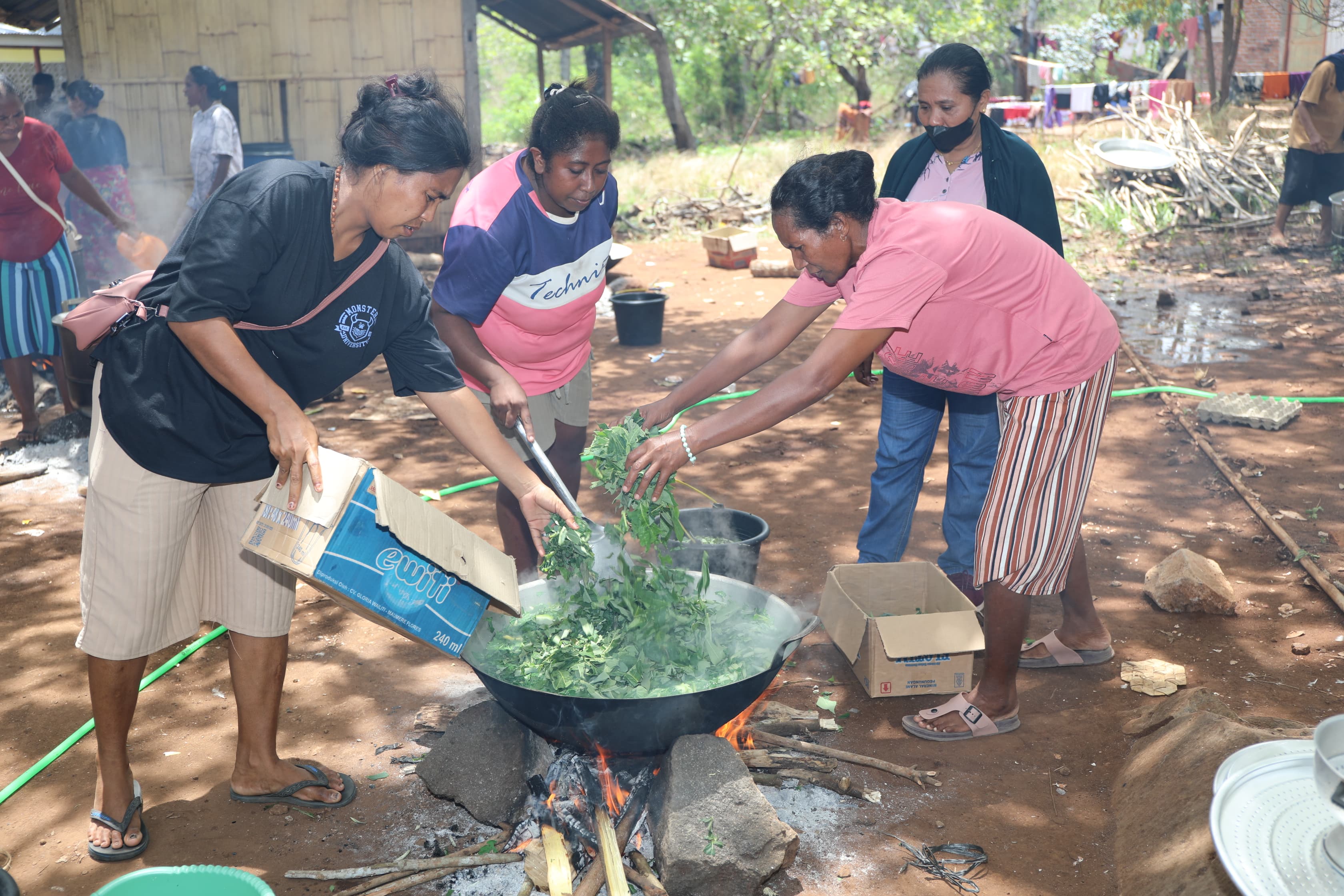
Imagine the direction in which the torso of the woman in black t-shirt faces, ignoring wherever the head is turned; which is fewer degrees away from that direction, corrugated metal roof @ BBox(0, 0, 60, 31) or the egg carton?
the egg carton

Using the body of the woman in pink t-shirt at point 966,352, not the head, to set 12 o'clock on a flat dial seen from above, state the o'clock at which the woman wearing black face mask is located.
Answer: The woman wearing black face mask is roughly at 3 o'clock from the woman in pink t-shirt.

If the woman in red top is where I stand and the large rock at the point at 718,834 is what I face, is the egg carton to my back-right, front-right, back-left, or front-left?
front-left

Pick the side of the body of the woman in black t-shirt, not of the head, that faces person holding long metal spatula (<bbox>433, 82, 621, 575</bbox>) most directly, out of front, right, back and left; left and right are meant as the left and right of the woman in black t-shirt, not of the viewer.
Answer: left

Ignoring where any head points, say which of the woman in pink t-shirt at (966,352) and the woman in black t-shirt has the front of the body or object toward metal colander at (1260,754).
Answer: the woman in black t-shirt

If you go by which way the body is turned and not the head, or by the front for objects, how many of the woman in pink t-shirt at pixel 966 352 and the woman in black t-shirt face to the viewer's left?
1

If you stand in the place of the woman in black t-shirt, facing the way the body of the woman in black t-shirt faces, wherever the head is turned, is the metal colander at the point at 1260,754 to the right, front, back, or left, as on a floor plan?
front

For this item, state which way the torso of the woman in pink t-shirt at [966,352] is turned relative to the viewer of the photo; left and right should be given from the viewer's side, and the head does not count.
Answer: facing to the left of the viewer

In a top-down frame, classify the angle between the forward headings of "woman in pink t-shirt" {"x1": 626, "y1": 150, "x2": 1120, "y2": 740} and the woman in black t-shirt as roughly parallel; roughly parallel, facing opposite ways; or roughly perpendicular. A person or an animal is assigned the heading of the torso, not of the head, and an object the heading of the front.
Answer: roughly parallel, facing opposite ways

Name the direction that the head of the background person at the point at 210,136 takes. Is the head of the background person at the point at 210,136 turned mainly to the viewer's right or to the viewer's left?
to the viewer's left

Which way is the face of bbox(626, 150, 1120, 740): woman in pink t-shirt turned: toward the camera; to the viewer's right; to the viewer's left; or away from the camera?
to the viewer's left

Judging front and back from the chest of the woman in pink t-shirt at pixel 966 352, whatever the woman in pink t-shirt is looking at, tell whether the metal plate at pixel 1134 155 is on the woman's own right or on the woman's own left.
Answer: on the woman's own right

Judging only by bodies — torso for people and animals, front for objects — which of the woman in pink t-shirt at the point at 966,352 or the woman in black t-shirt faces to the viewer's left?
the woman in pink t-shirt

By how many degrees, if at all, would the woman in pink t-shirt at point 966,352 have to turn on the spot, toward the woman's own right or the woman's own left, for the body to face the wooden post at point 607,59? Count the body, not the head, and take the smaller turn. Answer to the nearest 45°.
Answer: approximately 90° to the woman's own right

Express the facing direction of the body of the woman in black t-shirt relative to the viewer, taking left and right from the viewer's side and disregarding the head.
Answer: facing the viewer and to the right of the viewer

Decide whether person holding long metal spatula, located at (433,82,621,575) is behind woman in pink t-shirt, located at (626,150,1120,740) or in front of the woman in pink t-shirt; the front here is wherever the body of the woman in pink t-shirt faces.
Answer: in front

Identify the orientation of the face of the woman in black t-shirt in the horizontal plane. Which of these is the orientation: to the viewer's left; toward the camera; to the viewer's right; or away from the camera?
to the viewer's right

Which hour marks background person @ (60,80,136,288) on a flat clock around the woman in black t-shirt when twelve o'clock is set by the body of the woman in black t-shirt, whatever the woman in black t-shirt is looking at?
The background person is roughly at 7 o'clock from the woman in black t-shirt.
